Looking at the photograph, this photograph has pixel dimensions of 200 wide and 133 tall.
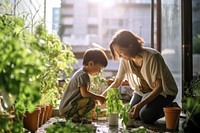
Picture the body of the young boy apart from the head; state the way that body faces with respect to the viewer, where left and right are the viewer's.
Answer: facing to the right of the viewer

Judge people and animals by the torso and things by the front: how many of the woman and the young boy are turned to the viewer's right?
1

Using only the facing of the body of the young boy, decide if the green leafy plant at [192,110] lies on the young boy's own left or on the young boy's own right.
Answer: on the young boy's own right

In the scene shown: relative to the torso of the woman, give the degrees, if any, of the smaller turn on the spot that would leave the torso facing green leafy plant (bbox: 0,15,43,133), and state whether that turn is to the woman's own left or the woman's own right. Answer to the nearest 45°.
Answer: approximately 45° to the woman's own left

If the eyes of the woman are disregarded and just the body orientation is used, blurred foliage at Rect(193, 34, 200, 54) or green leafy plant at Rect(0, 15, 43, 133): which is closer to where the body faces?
the green leafy plant

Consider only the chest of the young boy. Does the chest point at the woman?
yes

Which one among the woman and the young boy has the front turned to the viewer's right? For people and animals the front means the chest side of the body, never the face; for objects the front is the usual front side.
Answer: the young boy

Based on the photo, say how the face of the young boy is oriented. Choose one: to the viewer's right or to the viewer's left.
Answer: to the viewer's right

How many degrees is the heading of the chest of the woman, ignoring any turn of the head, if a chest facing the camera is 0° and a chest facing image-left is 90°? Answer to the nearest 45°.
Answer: approximately 45°
